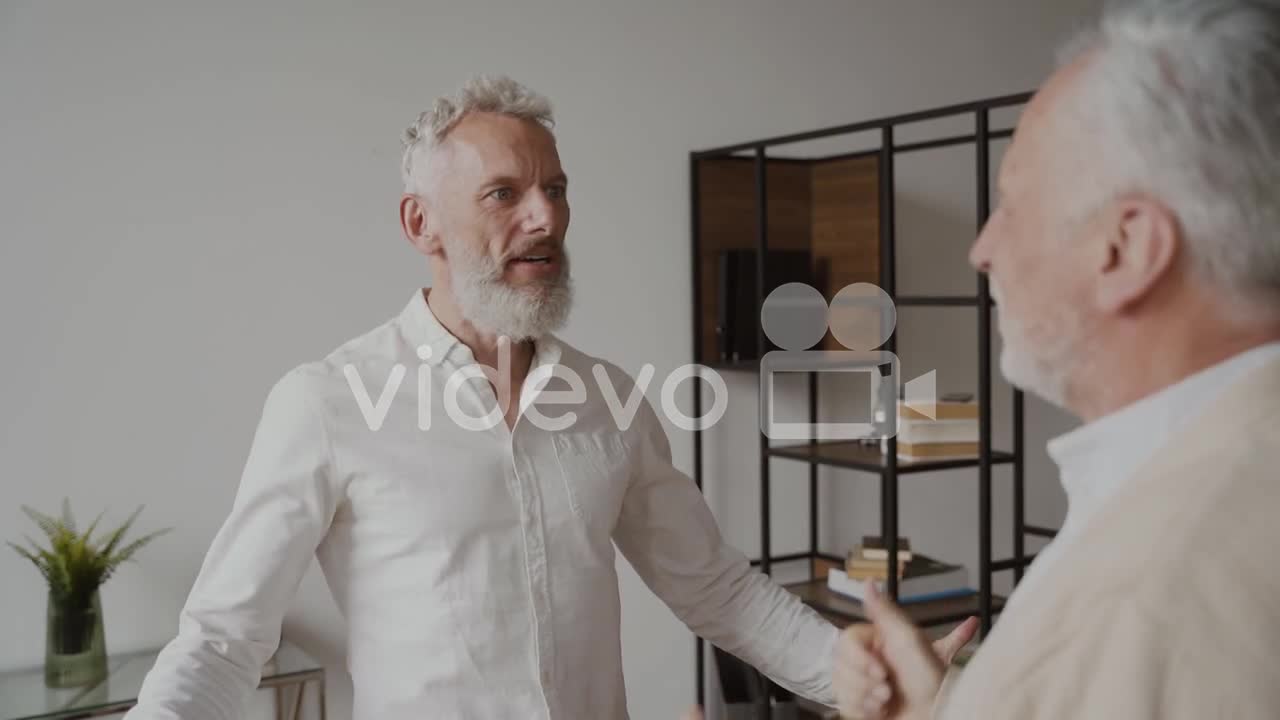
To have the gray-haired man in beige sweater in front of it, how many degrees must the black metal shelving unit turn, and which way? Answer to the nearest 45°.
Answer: approximately 45° to its left

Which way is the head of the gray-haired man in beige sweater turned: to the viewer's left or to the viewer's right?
to the viewer's left

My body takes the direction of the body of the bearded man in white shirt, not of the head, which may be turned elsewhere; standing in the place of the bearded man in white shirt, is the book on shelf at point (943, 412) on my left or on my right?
on my left

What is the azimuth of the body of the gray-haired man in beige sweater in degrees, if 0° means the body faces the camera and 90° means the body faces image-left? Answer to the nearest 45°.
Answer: approximately 135°

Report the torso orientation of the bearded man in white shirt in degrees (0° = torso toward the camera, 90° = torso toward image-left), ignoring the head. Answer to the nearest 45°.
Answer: approximately 315°

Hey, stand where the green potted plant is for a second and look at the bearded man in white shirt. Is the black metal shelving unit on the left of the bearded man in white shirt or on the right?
left

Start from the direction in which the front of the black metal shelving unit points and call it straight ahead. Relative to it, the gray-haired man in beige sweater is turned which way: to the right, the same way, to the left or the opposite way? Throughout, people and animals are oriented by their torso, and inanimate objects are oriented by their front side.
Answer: to the right
